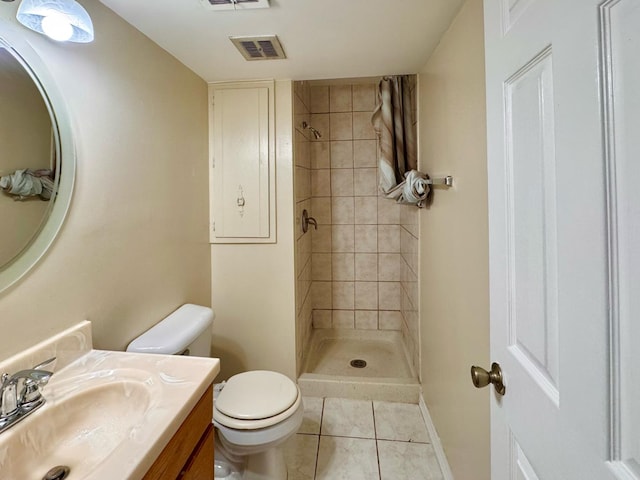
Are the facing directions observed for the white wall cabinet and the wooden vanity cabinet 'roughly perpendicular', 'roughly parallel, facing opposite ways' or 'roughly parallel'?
roughly perpendicular

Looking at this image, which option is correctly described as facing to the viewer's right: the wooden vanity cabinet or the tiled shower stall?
the wooden vanity cabinet

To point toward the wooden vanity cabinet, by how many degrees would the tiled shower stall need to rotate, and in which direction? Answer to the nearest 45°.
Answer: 0° — it already faces it

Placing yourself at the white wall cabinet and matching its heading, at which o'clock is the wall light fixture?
The wall light fixture is roughly at 1 o'clock from the white wall cabinet.

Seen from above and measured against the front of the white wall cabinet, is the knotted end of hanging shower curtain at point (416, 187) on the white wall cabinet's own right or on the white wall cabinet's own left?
on the white wall cabinet's own left

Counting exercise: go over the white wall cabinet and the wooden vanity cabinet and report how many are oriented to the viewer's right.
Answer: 1

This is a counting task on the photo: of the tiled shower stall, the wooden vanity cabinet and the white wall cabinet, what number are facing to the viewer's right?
1

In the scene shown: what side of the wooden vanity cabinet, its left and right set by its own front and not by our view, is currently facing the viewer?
right

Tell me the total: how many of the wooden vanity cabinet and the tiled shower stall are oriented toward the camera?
1

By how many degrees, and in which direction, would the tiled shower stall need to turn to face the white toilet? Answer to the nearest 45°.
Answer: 0° — it already faces it

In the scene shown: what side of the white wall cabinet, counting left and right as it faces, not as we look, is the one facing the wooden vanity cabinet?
front
